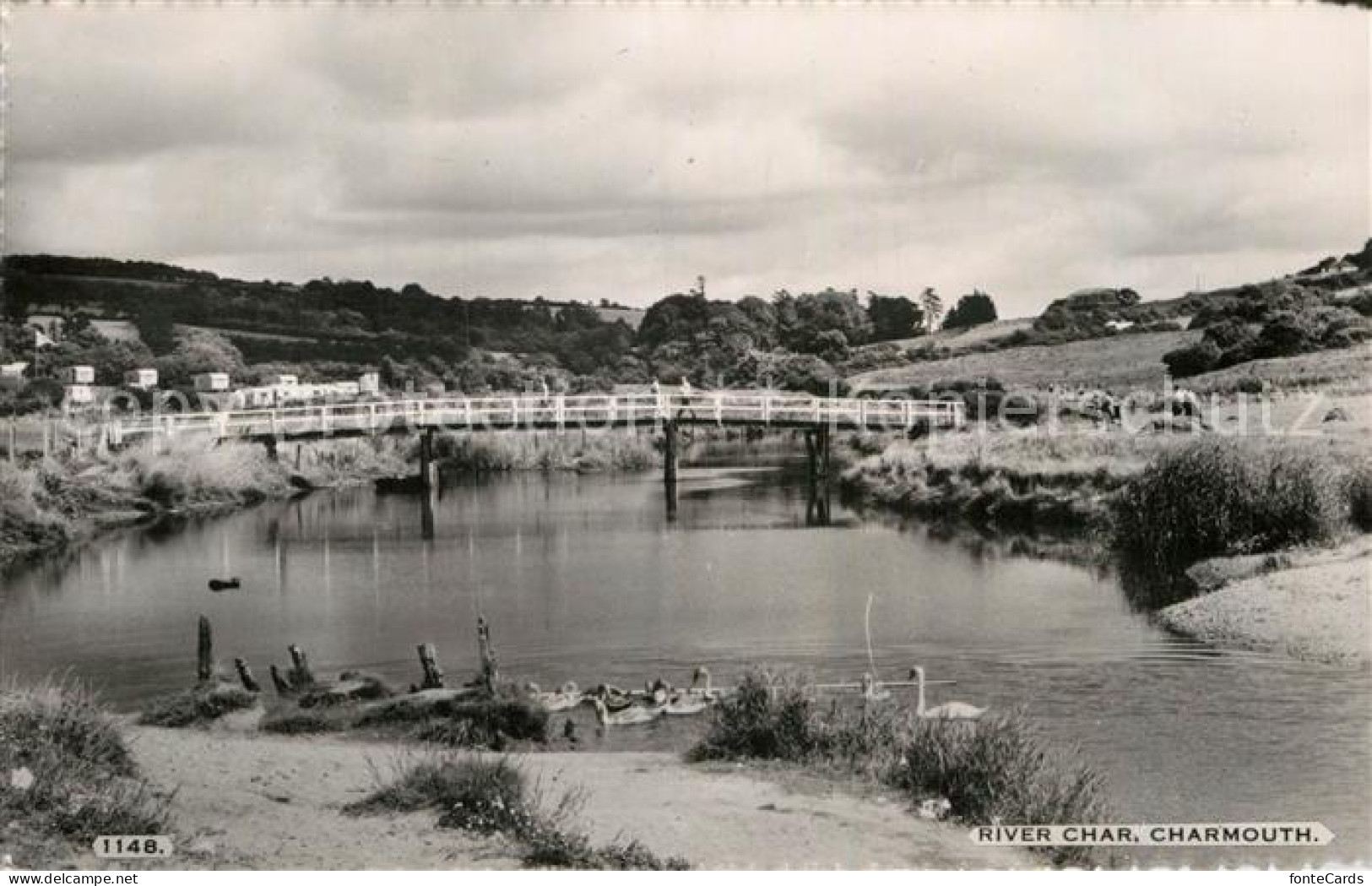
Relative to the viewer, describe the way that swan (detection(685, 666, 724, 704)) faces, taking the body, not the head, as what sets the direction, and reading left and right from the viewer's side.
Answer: facing to the left of the viewer

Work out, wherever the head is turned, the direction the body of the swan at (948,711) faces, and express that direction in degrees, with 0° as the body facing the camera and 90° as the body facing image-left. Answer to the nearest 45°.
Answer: approximately 90°

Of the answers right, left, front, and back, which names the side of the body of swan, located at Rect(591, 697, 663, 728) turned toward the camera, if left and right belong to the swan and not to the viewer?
left

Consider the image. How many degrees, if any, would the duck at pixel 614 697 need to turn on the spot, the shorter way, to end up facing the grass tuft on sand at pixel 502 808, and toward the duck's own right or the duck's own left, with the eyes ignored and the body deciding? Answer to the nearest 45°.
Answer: approximately 90° to the duck's own left

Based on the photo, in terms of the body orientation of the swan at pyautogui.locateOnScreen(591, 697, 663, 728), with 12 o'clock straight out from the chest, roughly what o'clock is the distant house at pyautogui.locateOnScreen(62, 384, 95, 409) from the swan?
The distant house is roughly at 2 o'clock from the swan.
